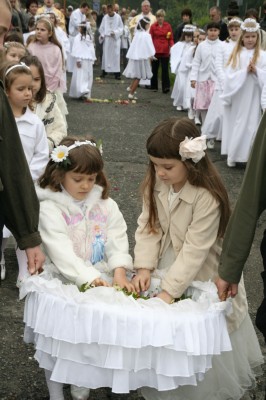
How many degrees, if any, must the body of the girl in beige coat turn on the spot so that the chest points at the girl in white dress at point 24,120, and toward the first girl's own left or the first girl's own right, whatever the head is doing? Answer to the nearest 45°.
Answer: approximately 90° to the first girl's own right

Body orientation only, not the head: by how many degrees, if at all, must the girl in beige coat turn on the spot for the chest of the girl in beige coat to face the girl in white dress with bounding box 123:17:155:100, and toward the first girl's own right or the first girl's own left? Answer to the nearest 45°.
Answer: approximately 135° to the first girl's own right

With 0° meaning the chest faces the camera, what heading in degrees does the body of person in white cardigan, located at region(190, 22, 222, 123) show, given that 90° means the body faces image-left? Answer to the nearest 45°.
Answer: approximately 0°

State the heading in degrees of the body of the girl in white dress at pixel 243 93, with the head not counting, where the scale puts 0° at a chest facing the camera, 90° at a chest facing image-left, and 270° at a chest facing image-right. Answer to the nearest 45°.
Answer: approximately 0°

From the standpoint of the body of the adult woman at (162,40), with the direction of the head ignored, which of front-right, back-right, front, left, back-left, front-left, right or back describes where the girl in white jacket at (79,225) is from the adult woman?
front

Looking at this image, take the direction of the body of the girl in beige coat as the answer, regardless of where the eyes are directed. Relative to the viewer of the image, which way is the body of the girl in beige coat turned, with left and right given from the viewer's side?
facing the viewer and to the left of the viewer

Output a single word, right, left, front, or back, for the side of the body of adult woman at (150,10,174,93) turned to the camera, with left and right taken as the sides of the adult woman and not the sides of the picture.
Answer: front

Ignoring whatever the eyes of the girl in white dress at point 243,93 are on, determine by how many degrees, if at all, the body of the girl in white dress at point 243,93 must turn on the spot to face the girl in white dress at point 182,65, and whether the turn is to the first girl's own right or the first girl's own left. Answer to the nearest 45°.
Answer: approximately 180°
